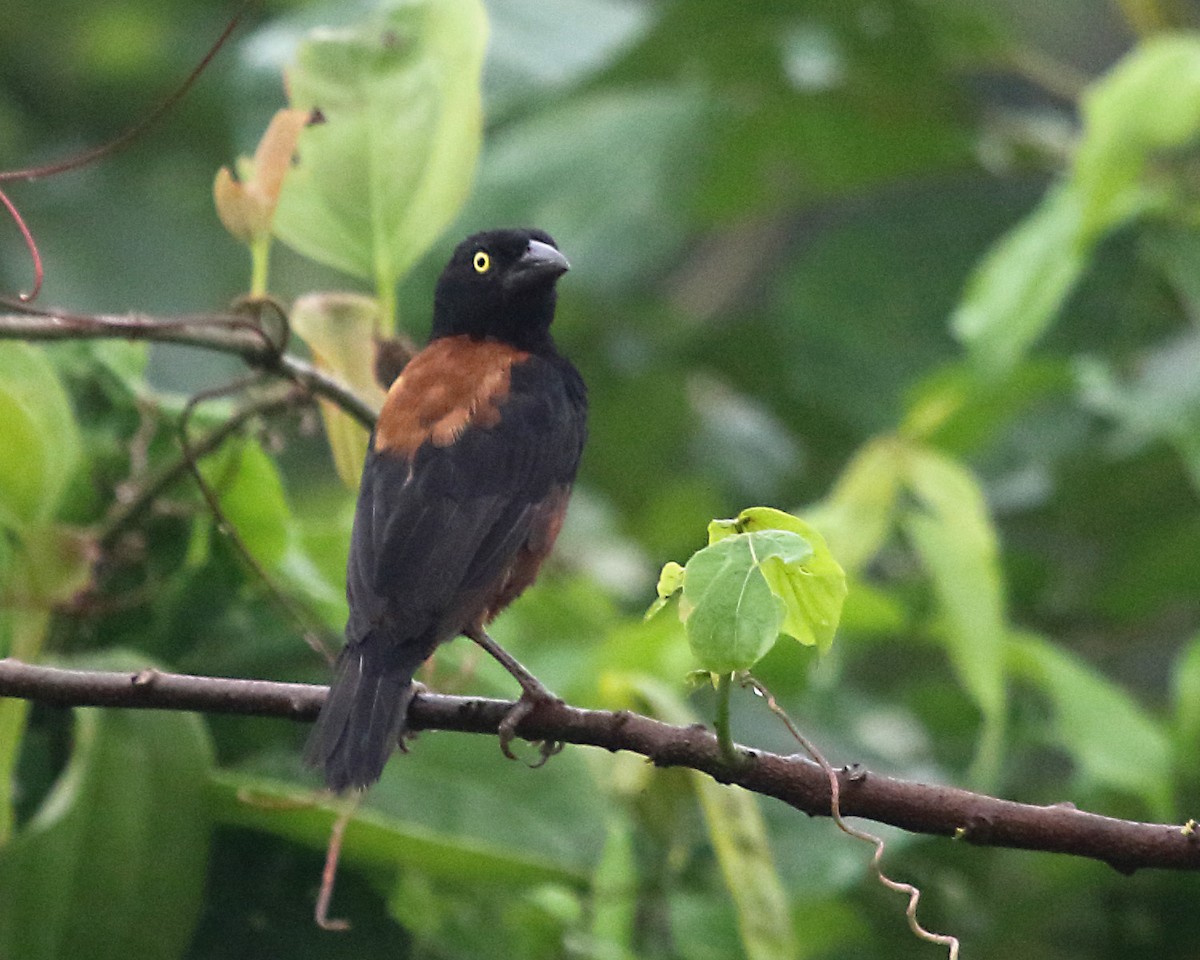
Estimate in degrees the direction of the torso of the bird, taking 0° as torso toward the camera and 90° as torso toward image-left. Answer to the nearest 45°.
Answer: approximately 225°

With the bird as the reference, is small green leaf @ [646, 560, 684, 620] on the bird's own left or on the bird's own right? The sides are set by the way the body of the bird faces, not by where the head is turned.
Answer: on the bird's own right

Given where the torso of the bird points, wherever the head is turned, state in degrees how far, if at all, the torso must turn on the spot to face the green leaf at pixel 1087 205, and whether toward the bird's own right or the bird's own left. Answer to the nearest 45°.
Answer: approximately 45° to the bird's own right
